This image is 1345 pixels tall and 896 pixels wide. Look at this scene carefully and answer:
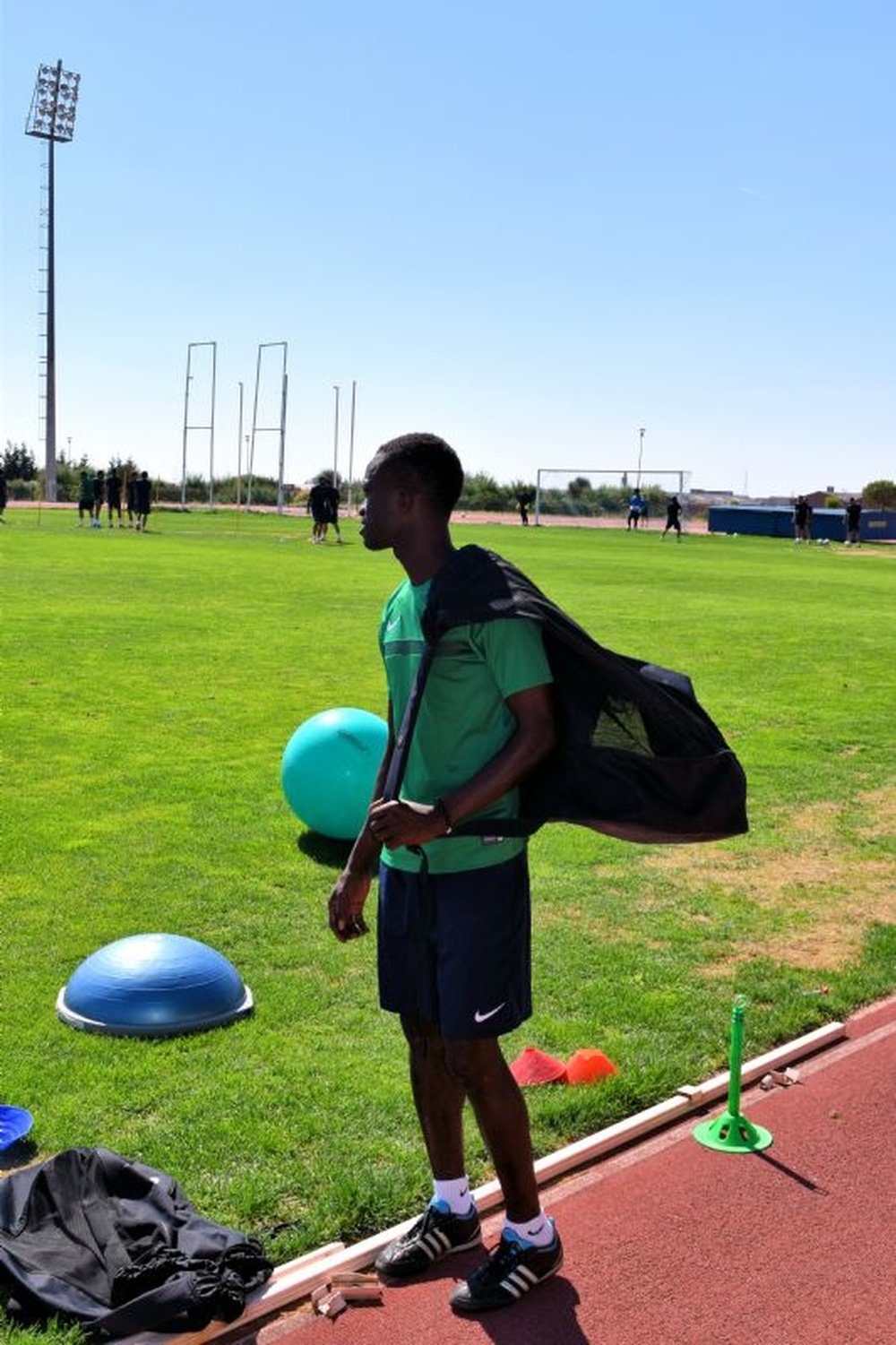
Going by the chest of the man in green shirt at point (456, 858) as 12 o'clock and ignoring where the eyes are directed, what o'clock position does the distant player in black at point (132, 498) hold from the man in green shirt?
The distant player in black is roughly at 4 o'clock from the man in green shirt.

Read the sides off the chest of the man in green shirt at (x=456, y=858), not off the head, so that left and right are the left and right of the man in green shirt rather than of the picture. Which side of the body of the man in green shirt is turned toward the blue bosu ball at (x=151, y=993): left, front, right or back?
right

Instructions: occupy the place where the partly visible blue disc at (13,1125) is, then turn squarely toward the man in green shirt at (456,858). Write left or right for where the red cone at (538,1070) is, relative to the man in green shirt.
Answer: left

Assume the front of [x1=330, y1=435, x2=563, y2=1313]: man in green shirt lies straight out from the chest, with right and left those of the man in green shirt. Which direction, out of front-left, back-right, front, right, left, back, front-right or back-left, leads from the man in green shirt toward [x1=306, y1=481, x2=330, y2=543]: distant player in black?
back-right

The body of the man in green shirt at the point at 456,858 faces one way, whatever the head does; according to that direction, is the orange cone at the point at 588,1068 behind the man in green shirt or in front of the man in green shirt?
behind

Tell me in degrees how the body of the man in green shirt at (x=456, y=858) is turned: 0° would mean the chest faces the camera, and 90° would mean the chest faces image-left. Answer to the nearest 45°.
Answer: approximately 45°

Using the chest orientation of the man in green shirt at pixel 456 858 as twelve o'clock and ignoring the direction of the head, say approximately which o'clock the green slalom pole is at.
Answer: The green slalom pole is roughly at 6 o'clock from the man in green shirt.

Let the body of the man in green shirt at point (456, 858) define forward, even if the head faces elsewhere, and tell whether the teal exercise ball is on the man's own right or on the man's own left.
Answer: on the man's own right

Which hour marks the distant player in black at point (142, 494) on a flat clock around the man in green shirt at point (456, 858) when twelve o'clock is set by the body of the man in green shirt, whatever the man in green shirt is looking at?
The distant player in black is roughly at 4 o'clock from the man in green shirt.

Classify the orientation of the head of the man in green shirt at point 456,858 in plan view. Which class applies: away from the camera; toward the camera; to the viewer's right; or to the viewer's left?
to the viewer's left
